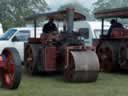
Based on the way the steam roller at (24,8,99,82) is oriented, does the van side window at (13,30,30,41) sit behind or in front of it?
behind

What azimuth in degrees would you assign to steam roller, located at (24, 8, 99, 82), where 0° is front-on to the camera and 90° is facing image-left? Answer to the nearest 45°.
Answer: approximately 315°
